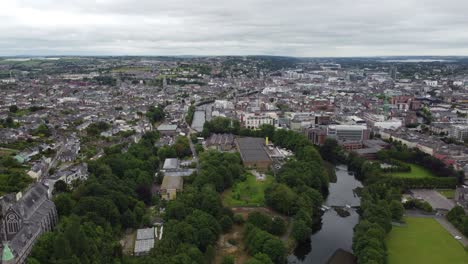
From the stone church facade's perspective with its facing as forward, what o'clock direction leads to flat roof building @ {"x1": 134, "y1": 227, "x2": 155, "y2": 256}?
The flat roof building is roughly at 8 o'clock from the stone church facade.

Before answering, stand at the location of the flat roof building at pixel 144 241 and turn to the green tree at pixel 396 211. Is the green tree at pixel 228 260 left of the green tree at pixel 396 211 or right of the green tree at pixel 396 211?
right

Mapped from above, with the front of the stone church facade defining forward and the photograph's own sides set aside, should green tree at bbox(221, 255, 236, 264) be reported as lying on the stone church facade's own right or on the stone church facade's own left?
on the stone church facade's own left

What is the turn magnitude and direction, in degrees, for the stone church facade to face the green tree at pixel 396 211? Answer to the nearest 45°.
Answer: approximately 135° to its left

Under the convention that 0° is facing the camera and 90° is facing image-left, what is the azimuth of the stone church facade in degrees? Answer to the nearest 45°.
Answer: approximately 45°

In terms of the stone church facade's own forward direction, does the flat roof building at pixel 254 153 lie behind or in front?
behind
